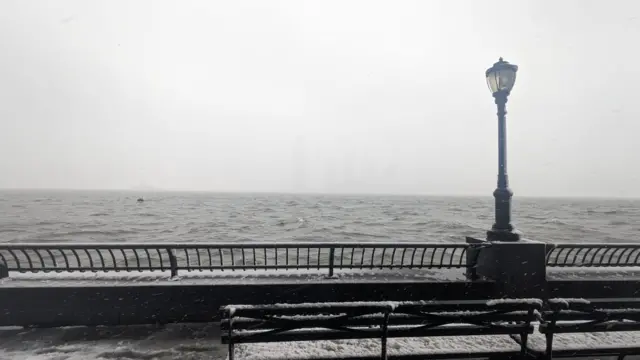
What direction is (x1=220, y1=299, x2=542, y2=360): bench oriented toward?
away from the camera

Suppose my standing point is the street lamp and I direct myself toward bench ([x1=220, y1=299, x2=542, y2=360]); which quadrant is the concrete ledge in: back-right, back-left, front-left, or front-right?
front-right

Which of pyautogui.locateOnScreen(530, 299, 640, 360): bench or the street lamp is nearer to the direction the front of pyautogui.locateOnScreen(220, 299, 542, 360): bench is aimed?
the street lamp

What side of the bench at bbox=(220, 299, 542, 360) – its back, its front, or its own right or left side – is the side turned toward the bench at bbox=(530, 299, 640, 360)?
right

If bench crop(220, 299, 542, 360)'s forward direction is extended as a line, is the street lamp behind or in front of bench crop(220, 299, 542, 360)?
in front
